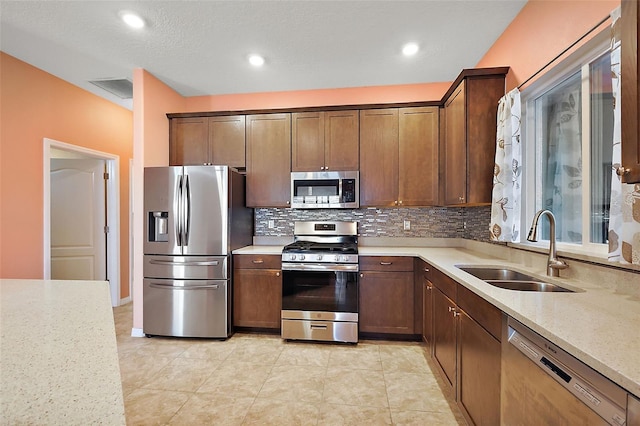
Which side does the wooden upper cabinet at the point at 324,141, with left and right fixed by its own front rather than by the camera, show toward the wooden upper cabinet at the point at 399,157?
left

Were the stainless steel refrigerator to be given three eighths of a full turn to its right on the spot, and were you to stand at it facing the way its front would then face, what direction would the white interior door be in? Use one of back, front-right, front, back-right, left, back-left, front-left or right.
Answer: front

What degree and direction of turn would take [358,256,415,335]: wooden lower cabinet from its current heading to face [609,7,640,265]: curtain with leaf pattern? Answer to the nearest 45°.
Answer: approximately 45° to its left

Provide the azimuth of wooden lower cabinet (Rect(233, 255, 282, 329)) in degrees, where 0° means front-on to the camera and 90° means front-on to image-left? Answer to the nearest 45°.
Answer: approximately 0°

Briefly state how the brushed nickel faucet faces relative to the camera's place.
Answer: facing the viewer and to the left of the viewer

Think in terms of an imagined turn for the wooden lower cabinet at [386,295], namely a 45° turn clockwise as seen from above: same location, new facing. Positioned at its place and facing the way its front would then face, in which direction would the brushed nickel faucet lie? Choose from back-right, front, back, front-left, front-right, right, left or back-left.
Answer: left

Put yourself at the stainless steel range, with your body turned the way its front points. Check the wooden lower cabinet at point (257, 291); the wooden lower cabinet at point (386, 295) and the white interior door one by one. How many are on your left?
1

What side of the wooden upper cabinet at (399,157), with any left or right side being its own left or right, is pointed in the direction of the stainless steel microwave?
right

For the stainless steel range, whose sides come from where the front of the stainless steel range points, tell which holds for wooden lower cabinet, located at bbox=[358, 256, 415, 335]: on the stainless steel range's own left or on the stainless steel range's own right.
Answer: on the stainless steel range's own left

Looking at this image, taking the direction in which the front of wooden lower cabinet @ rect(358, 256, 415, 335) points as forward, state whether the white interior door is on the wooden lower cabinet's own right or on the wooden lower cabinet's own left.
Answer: on the wooden lower cabinet's own right
